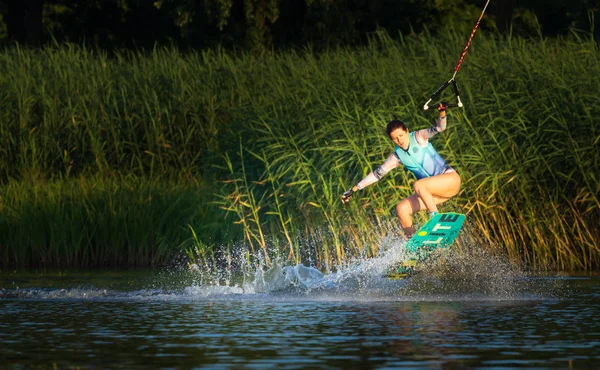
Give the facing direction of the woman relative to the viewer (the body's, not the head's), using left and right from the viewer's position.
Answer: facing the viewer and to the left of the viewer
